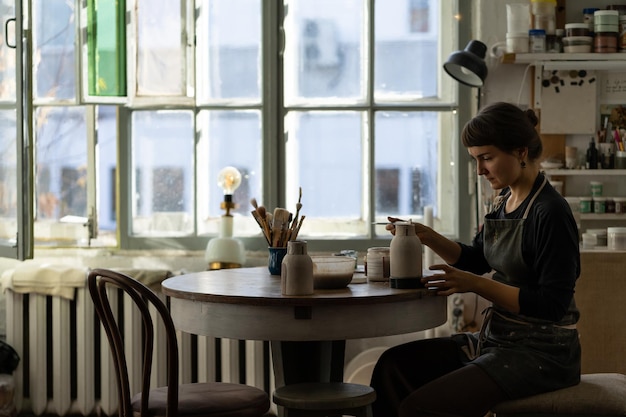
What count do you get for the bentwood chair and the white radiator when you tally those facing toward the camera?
1

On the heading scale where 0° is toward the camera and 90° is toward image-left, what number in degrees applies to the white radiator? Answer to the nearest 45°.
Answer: approximately 0°

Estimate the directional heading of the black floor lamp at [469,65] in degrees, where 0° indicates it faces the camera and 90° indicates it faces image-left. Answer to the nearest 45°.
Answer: approximately 45°

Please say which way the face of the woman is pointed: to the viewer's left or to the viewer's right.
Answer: to the viewer's left

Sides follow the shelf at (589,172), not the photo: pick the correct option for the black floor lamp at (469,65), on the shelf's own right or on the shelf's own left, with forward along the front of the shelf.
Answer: on the shelf's own right

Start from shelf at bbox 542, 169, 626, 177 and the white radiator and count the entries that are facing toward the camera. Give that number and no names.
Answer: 2

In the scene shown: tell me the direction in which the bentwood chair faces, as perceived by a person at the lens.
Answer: facing away from the viewer and to the right of the viewer

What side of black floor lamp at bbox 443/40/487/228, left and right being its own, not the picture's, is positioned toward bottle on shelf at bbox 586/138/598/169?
back

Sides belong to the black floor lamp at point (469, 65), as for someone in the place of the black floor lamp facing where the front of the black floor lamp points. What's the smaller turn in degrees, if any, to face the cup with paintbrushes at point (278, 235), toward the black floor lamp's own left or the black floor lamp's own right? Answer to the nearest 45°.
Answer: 0° — it already faces it
